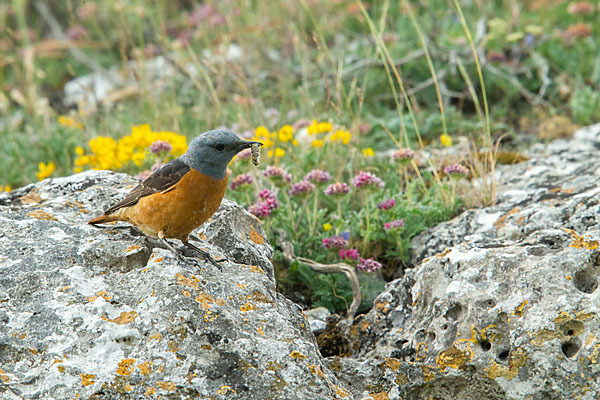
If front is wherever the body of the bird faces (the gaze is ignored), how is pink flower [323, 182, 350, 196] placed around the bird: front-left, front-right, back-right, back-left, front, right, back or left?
front-left

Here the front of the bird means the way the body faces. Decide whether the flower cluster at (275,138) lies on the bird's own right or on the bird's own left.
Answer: on the bird's own left

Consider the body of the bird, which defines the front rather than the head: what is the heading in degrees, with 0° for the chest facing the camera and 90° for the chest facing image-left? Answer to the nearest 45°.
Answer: approximately 270°

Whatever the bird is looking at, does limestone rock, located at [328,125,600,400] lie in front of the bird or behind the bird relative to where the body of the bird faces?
in front

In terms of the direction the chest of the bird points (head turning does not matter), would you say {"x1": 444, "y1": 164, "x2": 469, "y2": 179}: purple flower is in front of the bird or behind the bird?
in front

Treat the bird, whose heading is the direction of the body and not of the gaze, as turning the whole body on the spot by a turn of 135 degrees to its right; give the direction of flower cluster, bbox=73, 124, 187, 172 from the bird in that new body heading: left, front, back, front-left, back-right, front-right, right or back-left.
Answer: back-right

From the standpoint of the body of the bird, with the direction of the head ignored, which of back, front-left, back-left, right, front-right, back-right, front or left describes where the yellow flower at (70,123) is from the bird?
left

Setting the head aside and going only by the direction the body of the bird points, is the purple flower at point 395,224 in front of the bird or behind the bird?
in front

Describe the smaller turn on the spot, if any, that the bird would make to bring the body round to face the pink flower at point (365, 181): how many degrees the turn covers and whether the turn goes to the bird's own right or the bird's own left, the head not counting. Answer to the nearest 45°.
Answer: approximately 45° to the bird's own left

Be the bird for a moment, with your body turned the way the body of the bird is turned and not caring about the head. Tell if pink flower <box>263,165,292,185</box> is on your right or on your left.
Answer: on your left
